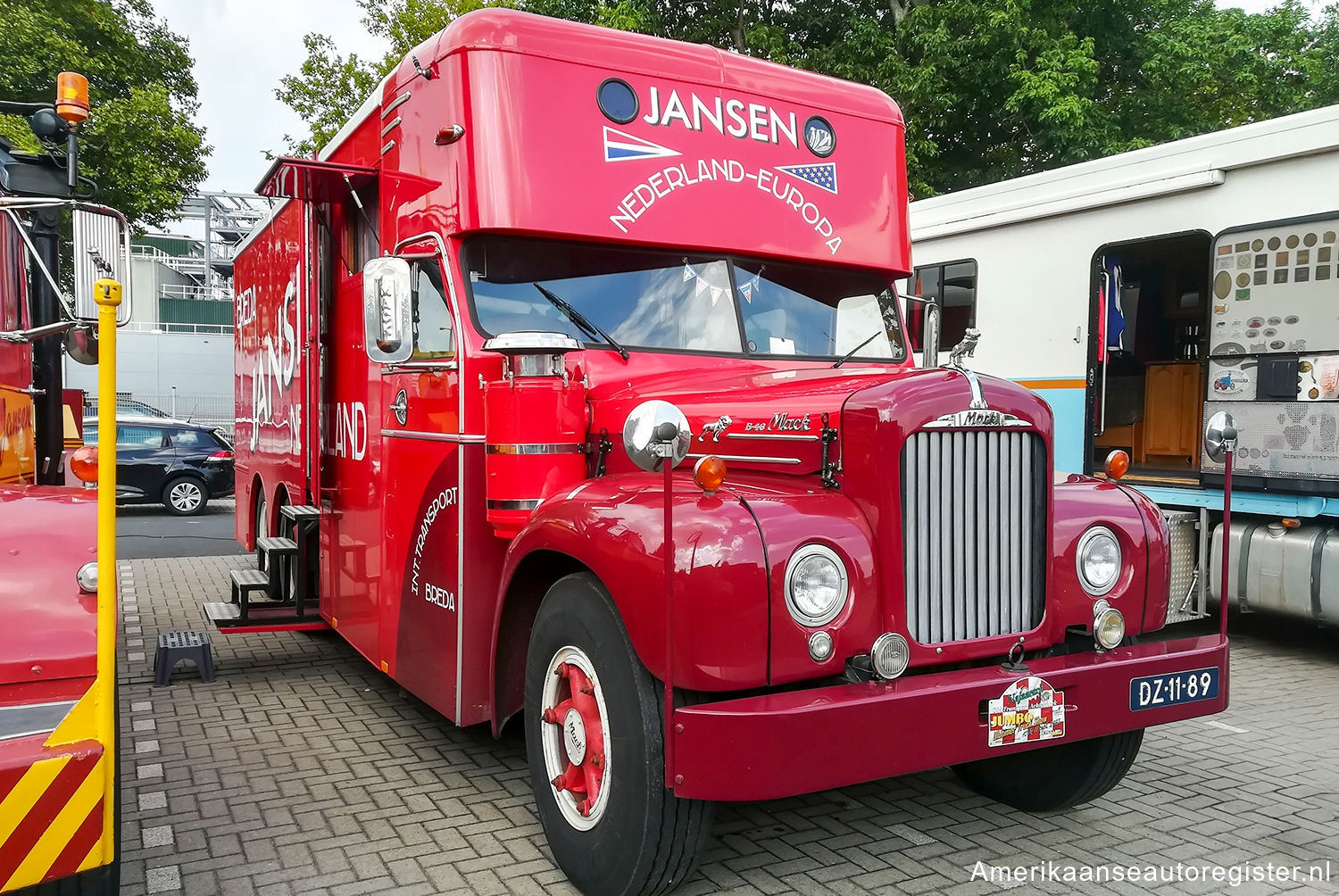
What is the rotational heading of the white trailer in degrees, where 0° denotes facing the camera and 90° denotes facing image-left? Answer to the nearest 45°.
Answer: approximately 315°

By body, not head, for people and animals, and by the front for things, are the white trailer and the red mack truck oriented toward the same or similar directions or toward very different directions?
same or similar directions

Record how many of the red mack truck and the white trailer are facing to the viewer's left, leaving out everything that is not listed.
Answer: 0

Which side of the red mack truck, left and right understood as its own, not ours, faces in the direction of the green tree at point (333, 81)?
back

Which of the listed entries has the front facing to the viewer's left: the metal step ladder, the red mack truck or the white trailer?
the metal step ladder

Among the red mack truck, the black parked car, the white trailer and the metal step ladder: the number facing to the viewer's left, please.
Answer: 2

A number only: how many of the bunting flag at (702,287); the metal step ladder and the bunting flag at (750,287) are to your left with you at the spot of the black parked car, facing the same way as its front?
3

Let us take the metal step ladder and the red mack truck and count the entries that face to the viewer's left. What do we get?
1

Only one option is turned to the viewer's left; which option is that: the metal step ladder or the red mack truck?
the metal step ladder

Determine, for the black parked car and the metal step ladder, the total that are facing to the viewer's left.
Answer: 2

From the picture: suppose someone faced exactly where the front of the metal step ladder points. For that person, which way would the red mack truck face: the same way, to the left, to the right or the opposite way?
to the left

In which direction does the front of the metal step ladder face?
to the viewer's left

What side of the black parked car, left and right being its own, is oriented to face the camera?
left

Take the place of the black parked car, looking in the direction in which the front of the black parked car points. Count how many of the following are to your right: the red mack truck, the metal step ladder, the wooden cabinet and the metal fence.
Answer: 1
